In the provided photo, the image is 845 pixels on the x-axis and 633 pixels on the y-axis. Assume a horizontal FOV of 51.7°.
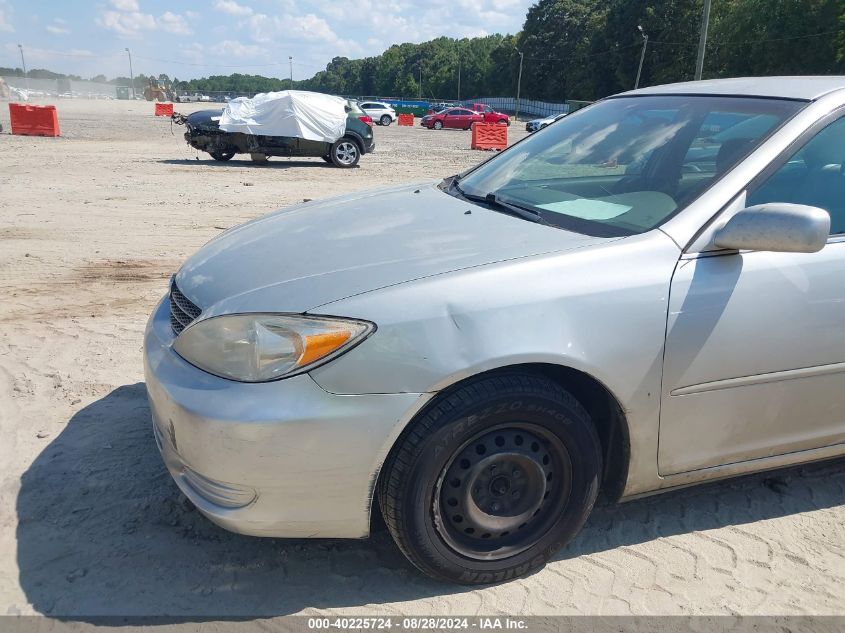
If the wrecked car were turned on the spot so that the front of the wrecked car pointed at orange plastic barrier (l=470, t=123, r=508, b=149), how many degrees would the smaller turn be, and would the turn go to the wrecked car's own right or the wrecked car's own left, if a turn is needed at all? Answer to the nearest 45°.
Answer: approximately 135° to the wrecked car's own right

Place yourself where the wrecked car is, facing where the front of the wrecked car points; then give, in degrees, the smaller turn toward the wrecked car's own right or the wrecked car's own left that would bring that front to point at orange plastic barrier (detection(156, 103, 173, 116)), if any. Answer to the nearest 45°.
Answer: approximately 90° to the wrecked car's own right

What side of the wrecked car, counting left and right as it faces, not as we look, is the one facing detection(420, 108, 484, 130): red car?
right

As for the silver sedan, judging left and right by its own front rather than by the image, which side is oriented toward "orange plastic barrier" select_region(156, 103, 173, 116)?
right

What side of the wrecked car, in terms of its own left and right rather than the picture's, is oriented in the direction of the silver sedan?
left

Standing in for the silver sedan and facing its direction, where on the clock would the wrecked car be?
The wrecked car is roughly at 4 o'clock from the silver sedan.

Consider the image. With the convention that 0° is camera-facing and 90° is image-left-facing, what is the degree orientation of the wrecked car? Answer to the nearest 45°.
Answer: approximately 90°

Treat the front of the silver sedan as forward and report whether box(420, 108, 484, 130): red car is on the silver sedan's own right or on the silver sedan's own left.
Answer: on the silver sedan's own right

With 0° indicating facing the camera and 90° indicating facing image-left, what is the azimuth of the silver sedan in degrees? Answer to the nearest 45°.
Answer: approximately 45°
